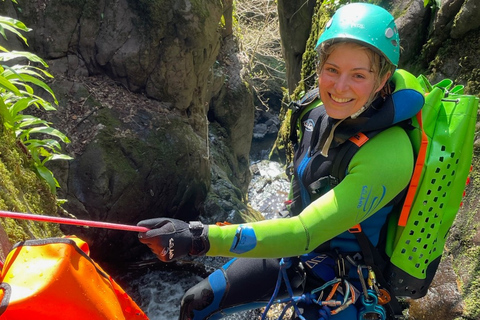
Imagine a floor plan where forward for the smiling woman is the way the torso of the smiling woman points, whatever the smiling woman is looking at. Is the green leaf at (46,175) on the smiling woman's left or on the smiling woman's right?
on the smiling woman's right

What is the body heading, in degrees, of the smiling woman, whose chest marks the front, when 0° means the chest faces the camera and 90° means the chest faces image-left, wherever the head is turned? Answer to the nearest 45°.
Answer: approximately 45°
